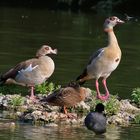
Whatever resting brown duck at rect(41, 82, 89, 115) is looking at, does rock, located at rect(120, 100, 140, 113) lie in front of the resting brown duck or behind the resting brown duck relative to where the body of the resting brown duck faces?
in front

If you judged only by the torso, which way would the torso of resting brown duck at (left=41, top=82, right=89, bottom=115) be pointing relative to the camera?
to the viewer's right

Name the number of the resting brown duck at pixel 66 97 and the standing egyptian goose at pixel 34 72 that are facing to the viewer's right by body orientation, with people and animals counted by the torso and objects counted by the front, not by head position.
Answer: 2

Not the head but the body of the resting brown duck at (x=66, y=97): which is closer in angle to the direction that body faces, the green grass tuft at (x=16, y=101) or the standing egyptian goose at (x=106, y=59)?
the standing egyptian goose

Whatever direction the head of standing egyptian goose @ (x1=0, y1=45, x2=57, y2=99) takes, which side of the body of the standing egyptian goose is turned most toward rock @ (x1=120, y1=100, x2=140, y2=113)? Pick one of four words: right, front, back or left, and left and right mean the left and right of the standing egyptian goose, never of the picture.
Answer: front

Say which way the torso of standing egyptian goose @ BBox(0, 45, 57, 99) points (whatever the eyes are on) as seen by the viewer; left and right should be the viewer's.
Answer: facing to the right of the viewer

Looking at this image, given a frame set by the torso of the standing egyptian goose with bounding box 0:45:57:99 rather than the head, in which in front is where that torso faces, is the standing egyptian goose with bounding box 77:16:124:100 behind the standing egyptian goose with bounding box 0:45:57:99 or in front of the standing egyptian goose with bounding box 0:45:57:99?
in front
